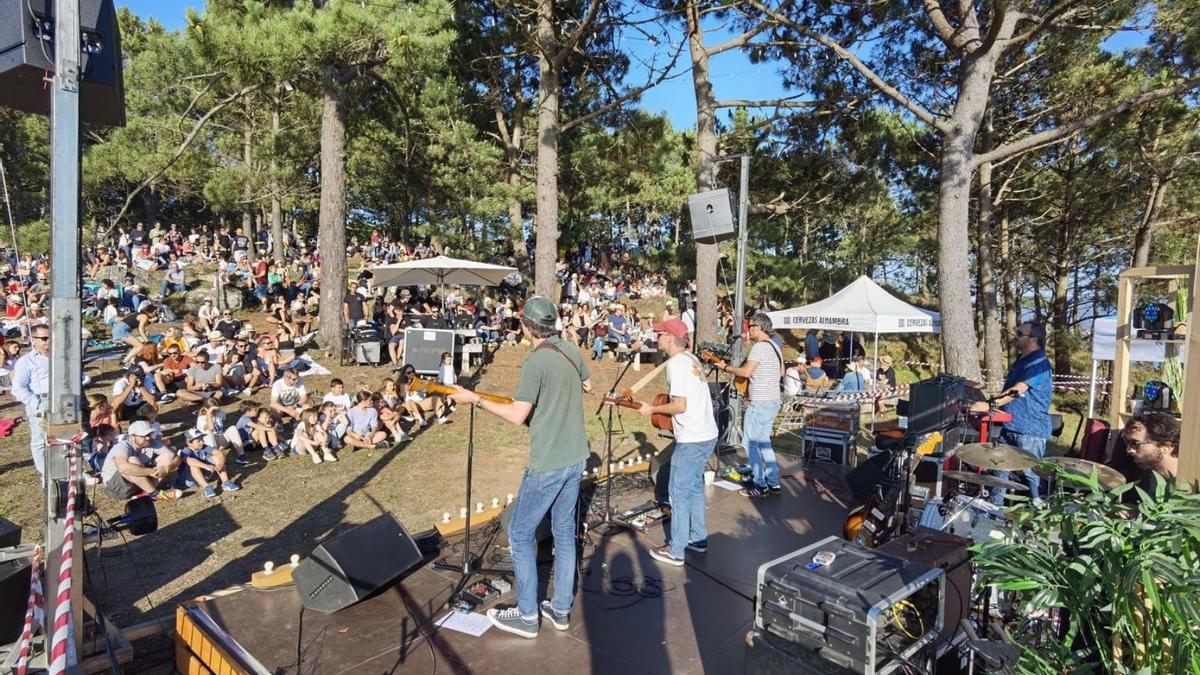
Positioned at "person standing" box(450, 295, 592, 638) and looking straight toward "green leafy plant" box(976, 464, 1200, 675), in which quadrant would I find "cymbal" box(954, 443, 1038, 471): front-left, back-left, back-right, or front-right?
front-left

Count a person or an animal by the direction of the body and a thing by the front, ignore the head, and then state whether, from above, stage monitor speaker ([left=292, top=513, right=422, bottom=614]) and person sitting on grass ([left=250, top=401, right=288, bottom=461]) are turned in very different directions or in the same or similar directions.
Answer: same or similar directions

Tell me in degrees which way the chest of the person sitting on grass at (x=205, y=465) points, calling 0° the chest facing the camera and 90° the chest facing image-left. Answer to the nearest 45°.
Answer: approximately 315°

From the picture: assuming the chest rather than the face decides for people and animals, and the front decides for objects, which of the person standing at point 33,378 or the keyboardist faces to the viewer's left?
the keyboardist

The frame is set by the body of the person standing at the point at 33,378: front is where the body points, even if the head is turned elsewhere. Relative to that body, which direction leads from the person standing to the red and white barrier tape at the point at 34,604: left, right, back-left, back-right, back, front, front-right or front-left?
front-right

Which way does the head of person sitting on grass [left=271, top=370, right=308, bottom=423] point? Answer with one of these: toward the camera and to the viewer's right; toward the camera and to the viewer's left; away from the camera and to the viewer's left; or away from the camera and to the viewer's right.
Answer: toward the camera and to the viewer's right

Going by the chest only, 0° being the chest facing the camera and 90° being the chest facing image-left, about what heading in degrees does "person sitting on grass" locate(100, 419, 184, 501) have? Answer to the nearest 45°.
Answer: approximately 315°

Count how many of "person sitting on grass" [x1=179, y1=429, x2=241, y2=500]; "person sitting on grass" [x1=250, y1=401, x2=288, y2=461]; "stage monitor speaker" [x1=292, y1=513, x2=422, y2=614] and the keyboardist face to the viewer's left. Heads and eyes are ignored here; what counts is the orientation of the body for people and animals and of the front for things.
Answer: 1

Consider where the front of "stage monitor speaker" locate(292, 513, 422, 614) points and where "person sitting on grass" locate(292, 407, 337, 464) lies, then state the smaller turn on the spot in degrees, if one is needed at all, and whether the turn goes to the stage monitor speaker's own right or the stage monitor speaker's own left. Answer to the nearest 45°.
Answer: approximately 135° to the stage monitor speaker's own left

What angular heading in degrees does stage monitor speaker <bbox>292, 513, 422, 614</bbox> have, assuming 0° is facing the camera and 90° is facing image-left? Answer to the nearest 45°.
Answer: approximately 315°

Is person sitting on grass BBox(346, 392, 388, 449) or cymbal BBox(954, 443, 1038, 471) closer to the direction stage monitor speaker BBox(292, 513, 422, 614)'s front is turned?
the cymbal

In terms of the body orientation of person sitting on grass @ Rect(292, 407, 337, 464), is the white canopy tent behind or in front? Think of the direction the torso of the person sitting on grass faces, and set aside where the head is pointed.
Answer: in front

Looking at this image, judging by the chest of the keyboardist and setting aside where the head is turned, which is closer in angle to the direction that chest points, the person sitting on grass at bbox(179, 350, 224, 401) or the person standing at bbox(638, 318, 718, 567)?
the person sitting on grass

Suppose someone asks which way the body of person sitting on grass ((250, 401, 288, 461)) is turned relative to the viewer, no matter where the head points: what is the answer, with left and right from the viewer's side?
facing the viewer and to the right of the viewer

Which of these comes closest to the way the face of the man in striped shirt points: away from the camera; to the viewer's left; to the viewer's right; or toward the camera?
to the viewer's left

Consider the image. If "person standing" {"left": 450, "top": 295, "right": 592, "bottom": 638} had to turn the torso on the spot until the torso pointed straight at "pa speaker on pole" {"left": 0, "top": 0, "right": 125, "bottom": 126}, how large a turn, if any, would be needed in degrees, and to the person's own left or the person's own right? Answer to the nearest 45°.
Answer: approximately 45° to the person's own left

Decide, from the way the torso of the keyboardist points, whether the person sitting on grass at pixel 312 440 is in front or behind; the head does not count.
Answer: in front

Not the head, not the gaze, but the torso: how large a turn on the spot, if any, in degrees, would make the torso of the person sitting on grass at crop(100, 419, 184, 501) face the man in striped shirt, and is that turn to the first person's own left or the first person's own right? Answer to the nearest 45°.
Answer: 0° — they already face them

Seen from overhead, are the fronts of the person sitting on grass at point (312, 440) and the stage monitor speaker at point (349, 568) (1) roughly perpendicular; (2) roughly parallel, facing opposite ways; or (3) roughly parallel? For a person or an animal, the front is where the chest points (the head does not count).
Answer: roughly parallel
